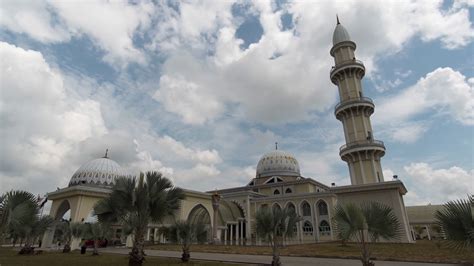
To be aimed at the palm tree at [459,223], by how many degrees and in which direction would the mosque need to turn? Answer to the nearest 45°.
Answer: approximately 45° to its left

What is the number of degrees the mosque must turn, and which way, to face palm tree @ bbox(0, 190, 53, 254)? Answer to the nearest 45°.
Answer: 0° — it already faces it

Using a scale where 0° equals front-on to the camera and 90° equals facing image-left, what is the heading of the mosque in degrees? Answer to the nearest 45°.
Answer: approximately 45°

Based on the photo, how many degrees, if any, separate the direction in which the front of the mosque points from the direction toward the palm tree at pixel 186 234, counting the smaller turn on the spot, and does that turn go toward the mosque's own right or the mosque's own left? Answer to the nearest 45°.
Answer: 0° — it already faces it

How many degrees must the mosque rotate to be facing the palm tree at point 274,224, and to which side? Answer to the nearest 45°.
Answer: approximately 45° to its left

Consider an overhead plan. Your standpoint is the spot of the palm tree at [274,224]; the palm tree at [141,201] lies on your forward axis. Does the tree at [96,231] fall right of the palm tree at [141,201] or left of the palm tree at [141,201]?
right

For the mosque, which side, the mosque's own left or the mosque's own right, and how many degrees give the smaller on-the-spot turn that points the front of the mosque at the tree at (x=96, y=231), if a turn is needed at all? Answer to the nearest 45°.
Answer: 0° — it already faces it

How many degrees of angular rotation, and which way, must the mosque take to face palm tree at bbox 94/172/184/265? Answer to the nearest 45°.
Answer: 0° — it already faces it
